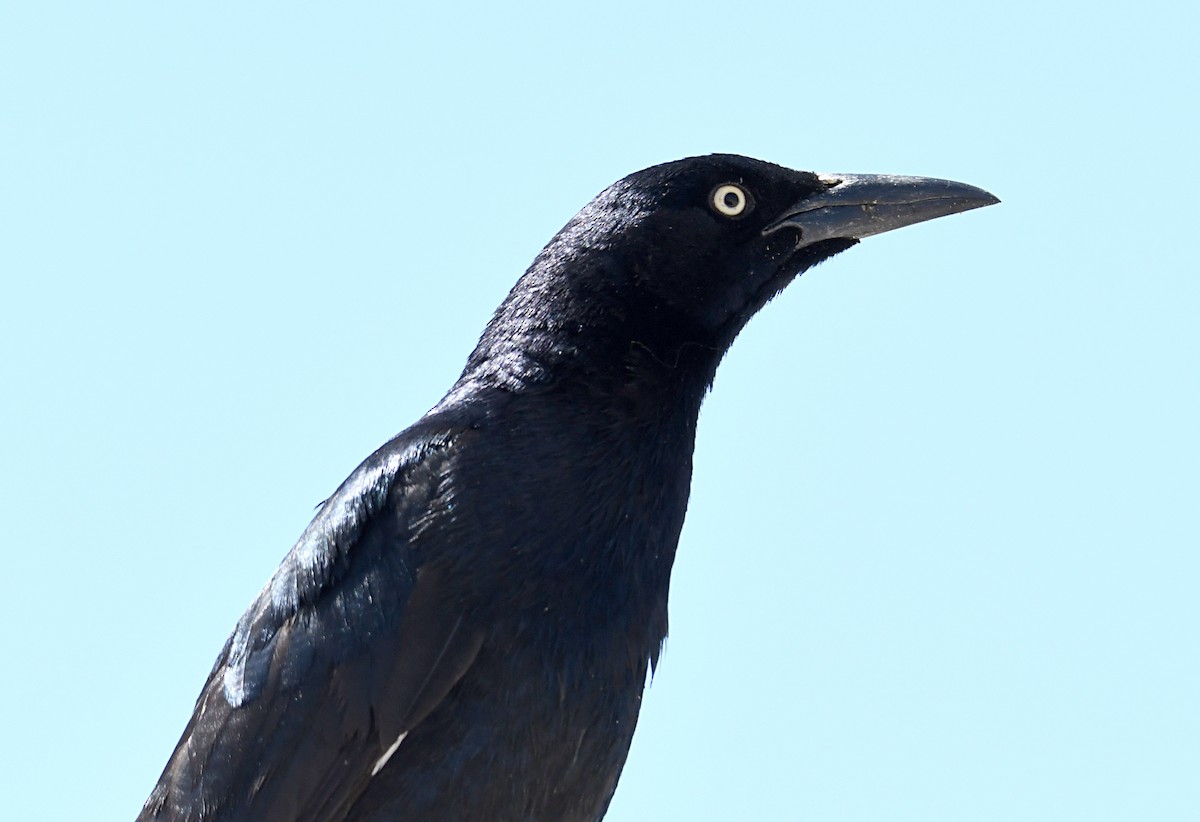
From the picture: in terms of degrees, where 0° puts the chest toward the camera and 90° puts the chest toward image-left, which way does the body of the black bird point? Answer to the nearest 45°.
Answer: approximately 270°
